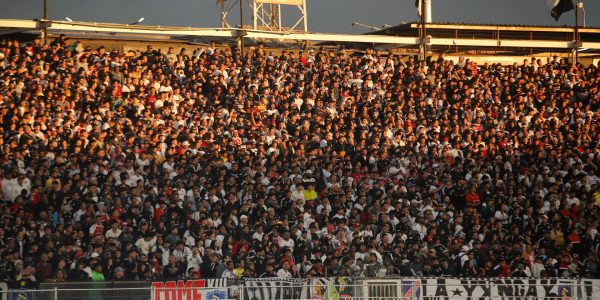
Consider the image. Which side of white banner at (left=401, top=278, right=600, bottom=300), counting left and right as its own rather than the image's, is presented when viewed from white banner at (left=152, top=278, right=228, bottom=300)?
right

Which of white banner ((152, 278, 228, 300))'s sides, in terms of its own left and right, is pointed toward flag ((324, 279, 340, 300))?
left

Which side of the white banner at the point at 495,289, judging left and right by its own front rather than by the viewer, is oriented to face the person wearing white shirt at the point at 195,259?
right

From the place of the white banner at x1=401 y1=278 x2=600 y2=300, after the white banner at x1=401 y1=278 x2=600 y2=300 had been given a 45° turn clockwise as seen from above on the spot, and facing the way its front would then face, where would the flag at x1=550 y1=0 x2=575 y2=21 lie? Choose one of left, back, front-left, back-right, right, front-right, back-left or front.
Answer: back-right

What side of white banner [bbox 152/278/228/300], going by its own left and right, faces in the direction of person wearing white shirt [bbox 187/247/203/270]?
back

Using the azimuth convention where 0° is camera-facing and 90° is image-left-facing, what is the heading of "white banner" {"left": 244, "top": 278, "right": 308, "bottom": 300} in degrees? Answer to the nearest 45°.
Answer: approximately 0°

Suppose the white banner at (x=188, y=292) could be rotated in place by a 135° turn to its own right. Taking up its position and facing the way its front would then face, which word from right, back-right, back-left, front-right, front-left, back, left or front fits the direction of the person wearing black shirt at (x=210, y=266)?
front-right

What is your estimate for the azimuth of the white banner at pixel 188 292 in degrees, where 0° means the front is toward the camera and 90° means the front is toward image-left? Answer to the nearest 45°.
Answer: approximately 0°

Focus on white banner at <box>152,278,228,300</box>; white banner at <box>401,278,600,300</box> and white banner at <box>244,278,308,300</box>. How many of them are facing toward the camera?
3
